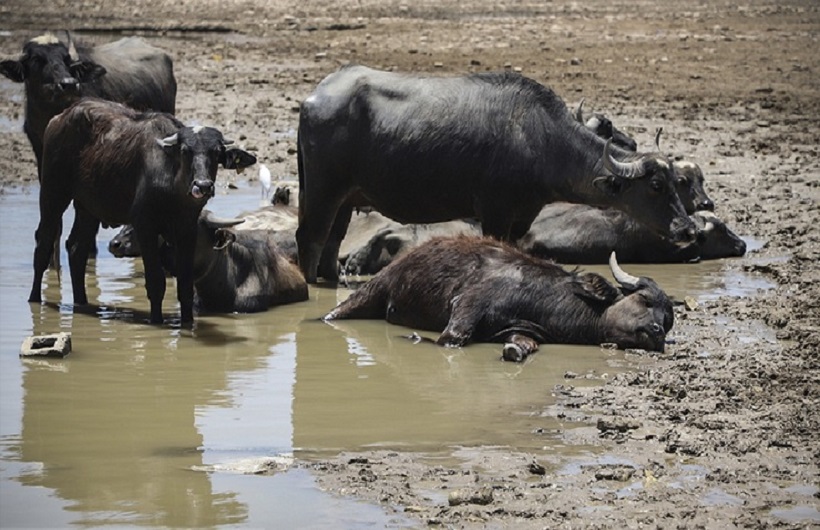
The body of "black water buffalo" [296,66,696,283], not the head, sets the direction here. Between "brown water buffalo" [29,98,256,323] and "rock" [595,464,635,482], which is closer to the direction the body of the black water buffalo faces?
the rock

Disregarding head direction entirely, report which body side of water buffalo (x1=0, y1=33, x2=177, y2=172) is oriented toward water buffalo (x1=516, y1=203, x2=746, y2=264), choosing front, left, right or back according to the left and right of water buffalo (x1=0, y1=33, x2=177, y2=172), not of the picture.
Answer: left

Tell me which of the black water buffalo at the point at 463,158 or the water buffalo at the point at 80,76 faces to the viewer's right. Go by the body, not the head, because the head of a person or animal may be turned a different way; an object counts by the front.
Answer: the black water buffalo

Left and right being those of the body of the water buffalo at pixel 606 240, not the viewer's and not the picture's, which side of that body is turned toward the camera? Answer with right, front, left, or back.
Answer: right

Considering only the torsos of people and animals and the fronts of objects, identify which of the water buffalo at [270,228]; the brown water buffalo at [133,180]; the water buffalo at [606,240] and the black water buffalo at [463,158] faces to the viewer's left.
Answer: the water buffalo at [270,228]

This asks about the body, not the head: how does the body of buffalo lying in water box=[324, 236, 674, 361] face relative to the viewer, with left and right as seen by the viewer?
facing to the right of the viewer

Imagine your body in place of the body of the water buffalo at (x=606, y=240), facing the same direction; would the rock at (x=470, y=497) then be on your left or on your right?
on your right

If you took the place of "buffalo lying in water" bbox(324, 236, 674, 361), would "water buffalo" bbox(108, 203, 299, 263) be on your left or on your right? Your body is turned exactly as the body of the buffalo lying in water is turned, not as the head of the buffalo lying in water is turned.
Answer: on your left

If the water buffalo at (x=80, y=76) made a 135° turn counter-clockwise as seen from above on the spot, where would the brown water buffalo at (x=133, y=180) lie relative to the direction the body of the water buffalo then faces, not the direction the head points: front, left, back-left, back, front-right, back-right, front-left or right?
right

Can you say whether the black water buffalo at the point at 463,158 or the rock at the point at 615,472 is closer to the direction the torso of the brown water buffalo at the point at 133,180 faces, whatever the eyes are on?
the rock

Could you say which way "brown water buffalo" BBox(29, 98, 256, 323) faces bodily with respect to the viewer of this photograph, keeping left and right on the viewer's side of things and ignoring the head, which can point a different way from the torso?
facing the viewer and to the right of the viewer

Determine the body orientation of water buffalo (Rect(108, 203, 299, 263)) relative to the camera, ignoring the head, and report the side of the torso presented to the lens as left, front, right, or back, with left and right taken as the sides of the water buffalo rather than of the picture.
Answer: left

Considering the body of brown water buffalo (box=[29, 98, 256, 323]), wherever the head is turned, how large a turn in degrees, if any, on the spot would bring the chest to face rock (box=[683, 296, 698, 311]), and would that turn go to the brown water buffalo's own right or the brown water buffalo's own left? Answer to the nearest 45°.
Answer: approximately 45° to the brown water buffalo's own left

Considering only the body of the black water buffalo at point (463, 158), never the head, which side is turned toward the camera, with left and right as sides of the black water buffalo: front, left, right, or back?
right

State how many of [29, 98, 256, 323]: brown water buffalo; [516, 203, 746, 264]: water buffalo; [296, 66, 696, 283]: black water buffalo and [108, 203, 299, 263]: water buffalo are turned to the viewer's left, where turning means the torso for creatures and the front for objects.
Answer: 1

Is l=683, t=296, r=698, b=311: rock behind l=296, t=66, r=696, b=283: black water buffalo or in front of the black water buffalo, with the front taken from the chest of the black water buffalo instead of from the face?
in front
